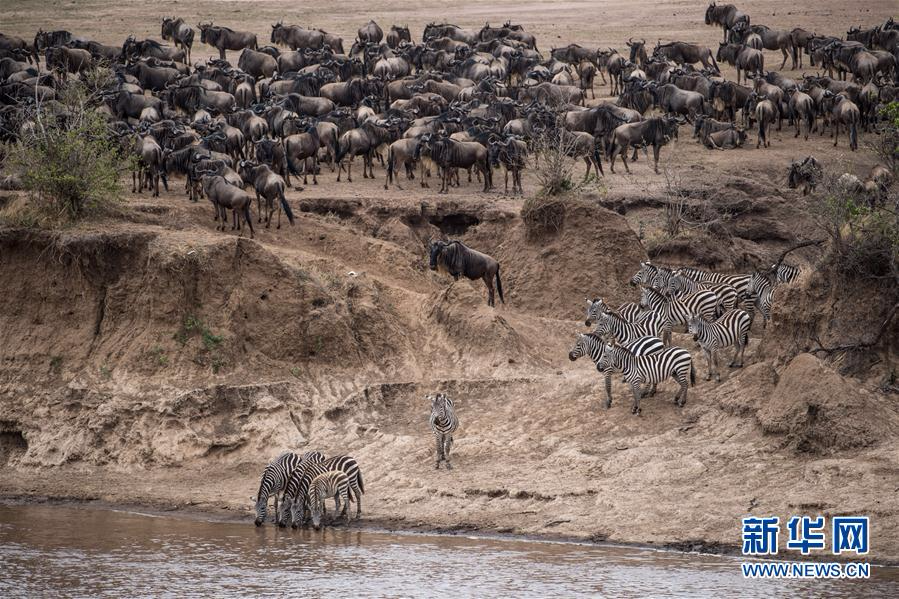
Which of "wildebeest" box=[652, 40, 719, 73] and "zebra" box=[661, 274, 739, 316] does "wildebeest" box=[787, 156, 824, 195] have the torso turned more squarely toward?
the zebra

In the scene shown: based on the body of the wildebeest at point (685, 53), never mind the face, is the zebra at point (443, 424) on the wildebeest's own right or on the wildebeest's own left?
on the wildebeest's own left

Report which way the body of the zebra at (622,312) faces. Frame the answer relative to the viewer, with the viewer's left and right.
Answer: facing to the left of the viewer

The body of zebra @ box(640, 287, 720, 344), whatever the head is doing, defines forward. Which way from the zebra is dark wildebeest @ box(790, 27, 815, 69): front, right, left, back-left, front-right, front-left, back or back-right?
right

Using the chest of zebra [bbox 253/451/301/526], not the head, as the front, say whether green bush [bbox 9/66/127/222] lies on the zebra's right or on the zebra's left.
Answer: on the zebra's right

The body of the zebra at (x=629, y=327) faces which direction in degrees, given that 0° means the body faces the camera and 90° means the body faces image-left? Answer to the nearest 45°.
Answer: approximately 90°

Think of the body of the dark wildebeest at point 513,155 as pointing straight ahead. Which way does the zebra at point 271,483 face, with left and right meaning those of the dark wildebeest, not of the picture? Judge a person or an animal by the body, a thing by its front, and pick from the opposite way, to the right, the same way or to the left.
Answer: the same way

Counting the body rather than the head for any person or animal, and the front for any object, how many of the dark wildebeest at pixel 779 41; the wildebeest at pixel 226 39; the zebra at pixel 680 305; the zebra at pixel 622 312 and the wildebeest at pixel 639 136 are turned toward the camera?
0

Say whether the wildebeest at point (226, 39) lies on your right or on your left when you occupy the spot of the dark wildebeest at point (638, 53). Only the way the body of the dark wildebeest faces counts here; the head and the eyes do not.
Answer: on your right

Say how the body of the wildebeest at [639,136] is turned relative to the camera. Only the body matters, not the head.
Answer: to the viewer's right

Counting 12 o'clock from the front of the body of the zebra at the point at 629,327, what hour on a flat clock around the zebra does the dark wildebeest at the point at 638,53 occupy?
The dark wildebeest is roughly at 3 o'clock from the zebra.

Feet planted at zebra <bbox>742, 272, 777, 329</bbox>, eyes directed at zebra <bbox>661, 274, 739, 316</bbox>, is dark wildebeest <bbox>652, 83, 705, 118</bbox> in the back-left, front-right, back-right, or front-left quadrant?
front-right

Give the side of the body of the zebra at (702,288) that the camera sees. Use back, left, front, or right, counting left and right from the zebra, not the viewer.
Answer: left

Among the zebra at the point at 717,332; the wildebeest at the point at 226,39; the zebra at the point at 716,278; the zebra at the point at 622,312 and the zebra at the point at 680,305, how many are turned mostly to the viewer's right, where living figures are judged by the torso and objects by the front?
0

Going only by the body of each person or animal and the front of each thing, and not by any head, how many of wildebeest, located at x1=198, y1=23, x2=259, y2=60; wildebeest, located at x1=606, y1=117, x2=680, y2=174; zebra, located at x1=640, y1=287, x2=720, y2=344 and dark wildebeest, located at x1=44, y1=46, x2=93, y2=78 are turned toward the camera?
0

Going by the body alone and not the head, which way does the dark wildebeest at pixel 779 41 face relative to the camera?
to the viewer's left
